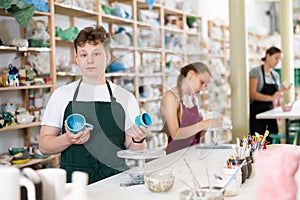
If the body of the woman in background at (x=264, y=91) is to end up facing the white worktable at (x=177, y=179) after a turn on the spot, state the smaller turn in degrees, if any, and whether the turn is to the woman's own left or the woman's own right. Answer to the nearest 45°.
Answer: approximately 45° to the woman's own right

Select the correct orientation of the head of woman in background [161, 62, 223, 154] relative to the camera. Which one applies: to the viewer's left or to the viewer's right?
to the viewer's right

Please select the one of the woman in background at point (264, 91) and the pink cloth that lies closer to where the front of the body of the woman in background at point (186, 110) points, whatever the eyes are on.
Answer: the pink cloth
